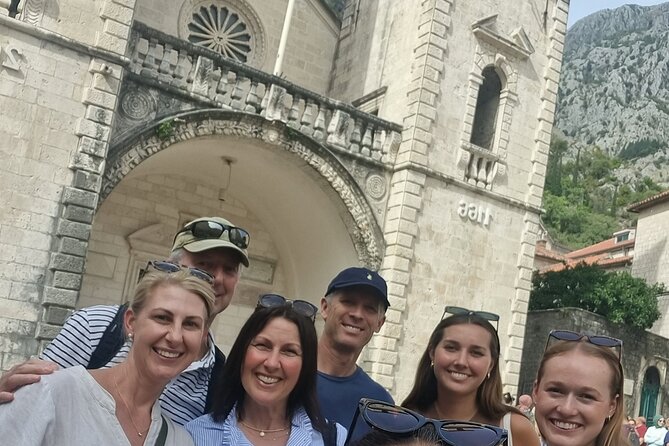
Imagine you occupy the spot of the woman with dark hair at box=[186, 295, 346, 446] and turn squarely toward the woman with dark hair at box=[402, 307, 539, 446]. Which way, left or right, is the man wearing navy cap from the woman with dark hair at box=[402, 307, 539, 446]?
left

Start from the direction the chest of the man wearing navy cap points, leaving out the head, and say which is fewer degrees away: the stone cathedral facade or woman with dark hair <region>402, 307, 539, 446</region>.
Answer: the woman with dark hair

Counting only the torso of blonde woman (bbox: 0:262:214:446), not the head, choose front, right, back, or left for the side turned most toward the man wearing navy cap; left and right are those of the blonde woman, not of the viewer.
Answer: left

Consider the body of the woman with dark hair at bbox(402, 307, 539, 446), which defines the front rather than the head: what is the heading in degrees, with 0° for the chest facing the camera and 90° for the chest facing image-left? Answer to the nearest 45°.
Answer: approximately 0°

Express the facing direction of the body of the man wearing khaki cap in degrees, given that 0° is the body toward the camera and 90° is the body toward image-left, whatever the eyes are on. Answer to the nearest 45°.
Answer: approximately 315°

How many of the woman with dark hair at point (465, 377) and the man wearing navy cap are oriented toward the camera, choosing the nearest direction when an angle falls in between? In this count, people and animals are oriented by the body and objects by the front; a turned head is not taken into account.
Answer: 2
